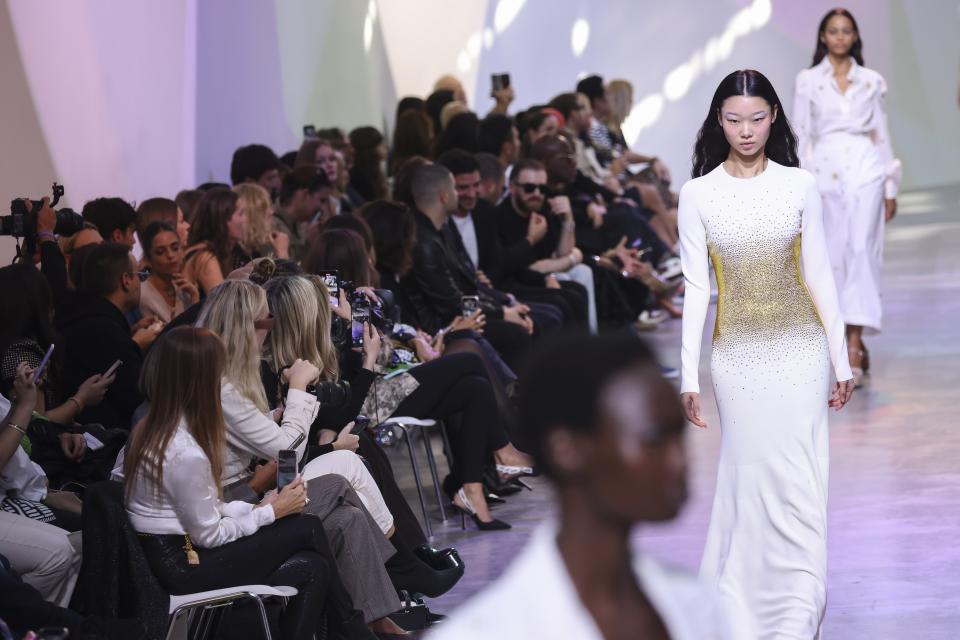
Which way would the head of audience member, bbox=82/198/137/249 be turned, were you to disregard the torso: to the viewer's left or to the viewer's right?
to the viewer's right

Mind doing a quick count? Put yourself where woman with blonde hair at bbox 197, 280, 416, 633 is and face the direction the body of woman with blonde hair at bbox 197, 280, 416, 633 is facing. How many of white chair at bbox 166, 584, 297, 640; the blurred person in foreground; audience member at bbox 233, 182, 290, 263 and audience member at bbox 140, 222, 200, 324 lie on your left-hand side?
2

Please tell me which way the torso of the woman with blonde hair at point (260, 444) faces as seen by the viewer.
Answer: to the viewer's right

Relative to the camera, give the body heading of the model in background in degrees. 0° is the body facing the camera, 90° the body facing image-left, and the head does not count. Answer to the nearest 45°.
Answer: approximately 0°

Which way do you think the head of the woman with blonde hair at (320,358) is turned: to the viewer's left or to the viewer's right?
to the viewer's right

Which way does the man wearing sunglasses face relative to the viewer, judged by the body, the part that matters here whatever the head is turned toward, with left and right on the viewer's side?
facing the viewer and to the right of the viewer

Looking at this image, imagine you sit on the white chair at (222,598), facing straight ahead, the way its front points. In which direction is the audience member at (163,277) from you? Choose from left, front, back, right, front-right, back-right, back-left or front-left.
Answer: left

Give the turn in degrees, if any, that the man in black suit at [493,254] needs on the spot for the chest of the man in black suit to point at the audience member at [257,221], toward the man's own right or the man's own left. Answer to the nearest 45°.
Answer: approximately 90° to the man's own right

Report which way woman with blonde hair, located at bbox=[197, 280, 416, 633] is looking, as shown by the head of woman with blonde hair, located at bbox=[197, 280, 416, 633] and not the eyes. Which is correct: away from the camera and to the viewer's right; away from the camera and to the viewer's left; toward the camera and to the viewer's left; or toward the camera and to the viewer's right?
away from the camera and to the viewer's right
